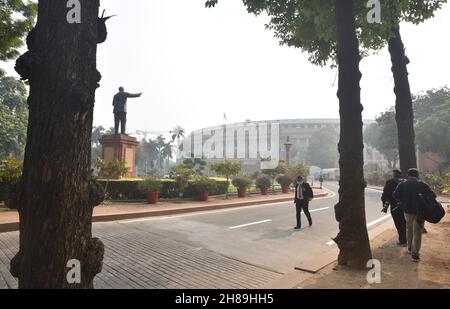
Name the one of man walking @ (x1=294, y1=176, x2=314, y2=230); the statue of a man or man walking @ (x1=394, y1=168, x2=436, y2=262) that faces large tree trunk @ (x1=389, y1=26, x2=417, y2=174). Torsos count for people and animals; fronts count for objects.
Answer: man walking @ (x1=394, y1=168, x2=436, y2=262)

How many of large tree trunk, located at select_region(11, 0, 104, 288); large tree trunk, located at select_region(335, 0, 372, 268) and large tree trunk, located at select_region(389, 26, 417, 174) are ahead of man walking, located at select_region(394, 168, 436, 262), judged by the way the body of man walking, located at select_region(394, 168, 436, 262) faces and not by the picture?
1

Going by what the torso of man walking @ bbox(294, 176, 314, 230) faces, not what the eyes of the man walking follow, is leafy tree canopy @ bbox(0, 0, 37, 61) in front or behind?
in front

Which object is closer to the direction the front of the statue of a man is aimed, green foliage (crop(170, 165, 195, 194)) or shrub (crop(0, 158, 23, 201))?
the green foliage

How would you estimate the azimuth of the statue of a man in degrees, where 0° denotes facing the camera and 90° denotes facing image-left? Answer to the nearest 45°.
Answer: approximately 225°

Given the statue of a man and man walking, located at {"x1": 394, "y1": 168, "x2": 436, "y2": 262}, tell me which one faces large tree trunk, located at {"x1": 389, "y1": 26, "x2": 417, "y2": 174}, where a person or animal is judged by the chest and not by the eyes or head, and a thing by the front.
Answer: the man walking

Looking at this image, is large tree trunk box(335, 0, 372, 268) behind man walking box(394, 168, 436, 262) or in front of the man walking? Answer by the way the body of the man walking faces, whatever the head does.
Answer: behind

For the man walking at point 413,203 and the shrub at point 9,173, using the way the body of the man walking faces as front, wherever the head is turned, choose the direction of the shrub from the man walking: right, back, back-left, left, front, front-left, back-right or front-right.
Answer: left

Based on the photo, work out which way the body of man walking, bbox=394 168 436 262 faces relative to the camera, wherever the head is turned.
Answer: away from the camera

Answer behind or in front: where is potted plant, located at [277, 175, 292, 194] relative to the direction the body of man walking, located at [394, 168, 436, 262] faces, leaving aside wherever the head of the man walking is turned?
in front

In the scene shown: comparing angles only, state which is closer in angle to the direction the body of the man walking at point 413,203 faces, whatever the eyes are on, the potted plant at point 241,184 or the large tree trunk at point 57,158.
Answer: the potted plant

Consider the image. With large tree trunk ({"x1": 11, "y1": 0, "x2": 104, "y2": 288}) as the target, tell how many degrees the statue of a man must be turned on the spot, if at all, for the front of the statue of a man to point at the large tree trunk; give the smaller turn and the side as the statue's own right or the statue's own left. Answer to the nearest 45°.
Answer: approximately 135° to the statue's own right

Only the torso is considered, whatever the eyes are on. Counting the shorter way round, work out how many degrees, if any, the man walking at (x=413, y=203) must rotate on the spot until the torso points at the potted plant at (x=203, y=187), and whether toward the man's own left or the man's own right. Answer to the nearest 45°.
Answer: approximately 45° to the man's own left
